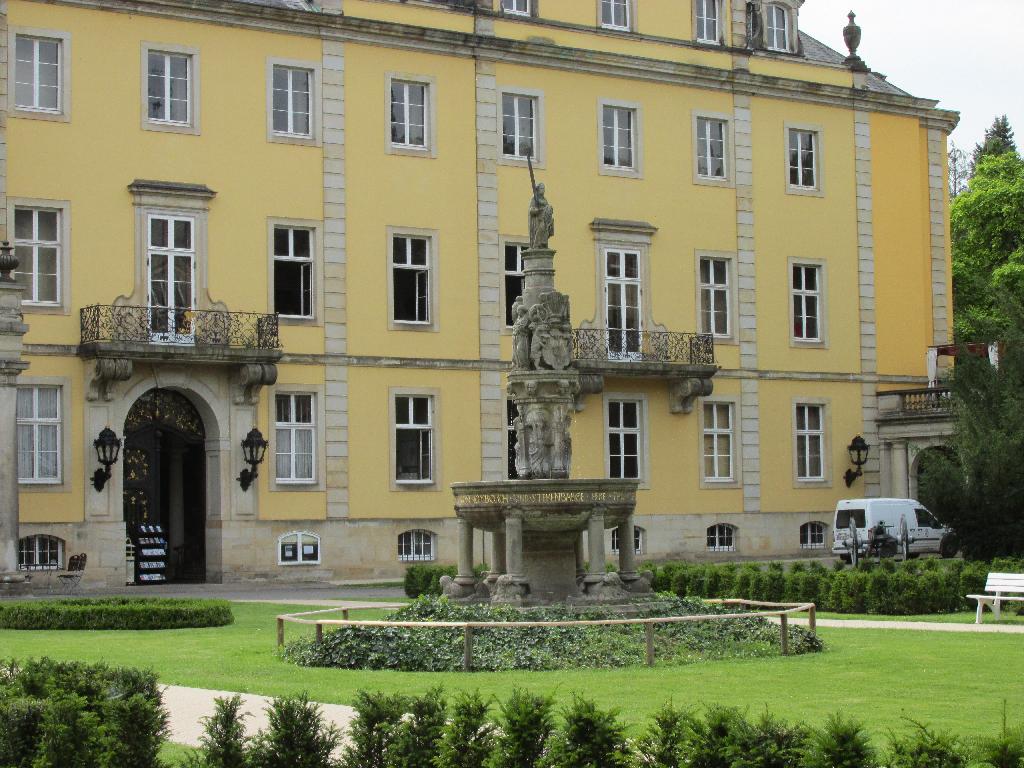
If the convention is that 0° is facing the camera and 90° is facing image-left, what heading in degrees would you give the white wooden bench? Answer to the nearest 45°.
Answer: approximately 45°

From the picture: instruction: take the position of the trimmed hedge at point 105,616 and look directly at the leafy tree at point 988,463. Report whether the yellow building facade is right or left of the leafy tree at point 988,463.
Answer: left

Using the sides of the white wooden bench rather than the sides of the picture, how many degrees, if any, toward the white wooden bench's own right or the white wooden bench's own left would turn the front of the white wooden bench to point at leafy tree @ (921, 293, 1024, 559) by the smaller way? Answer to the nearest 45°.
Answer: approximately 135° to the white wooden bench's own right

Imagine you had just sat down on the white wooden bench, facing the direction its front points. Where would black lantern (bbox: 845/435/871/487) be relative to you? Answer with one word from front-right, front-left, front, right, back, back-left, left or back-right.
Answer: back-right

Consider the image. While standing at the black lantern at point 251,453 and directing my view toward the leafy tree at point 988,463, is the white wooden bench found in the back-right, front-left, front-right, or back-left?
front-right

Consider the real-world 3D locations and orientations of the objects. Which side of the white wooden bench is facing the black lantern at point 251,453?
right

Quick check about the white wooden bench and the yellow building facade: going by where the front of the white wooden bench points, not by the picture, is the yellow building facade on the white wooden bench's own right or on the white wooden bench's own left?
on the white wooden bench's own right

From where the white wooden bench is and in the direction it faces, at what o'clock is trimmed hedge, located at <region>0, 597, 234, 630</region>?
The trimmed hedge is roughly at 1 o'clock from the white wooden bench.

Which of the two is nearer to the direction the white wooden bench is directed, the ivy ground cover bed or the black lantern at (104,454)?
the ivy ground cover bed
